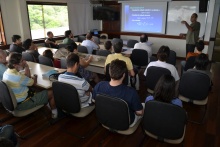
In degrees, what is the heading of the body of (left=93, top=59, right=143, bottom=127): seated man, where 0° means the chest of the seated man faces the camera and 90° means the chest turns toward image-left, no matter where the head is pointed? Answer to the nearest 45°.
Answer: approximately 180°

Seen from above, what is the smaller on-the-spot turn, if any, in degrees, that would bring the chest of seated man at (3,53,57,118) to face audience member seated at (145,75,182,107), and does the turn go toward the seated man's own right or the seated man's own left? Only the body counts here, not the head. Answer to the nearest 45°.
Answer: approximately 45° to the seated man's own right

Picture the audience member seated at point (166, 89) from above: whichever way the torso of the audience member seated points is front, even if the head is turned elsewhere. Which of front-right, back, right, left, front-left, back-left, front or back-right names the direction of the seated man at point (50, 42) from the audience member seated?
front-left

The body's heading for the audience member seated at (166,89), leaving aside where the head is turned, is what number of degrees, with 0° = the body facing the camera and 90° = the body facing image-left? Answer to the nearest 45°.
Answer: approximately 180°

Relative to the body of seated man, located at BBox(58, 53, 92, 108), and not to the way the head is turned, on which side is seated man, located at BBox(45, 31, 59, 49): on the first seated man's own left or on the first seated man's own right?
on the first seated man's own left

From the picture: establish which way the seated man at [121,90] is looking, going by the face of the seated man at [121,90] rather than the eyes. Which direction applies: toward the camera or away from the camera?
away from the camera

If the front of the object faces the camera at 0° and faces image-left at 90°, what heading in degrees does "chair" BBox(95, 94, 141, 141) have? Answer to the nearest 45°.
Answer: approximately 225°

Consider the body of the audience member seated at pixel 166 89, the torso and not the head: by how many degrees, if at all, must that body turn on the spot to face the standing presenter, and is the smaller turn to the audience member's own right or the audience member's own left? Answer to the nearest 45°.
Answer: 0° — they already face them

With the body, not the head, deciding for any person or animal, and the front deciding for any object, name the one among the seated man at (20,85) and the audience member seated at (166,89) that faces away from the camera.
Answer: the audience member seated

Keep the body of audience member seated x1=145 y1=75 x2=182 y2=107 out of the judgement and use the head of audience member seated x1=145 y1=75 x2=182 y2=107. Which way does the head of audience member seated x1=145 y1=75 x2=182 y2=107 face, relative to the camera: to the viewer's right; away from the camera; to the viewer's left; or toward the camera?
away from the camera

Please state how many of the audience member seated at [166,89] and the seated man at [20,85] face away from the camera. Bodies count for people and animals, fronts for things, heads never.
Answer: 1
